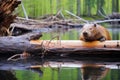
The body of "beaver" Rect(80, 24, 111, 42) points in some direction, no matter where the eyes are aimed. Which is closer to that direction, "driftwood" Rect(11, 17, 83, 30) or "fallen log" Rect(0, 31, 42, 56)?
the fallen log

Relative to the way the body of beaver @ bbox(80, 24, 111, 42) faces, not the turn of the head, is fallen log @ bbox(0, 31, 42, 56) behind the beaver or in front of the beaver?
in front

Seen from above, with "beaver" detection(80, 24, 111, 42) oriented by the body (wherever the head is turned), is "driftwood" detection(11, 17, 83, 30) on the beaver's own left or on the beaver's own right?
on the beaver's own right

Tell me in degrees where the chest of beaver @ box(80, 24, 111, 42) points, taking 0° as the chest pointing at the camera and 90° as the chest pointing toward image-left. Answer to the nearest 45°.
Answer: approximately 45°
